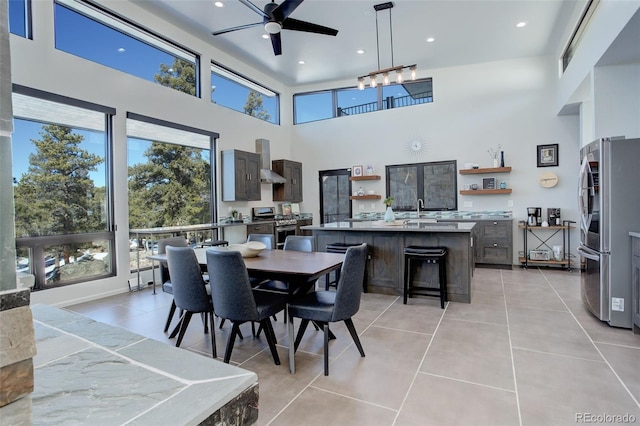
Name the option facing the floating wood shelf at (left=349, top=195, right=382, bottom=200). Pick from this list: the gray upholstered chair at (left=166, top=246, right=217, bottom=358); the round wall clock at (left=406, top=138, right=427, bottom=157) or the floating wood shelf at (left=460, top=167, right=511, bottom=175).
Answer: the gray upholstered chair

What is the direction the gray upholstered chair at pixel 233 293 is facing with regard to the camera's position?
facing away from the viewer and to the right of the viewer

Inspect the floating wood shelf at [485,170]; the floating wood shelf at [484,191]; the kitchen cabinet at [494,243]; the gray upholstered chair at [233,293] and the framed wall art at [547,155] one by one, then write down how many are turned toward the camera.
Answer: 4

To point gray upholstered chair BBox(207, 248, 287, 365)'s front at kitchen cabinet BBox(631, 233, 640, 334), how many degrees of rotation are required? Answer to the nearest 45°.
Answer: approximately 45° to its right

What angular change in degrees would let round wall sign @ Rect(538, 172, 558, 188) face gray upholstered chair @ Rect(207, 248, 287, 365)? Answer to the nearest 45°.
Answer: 0° — it already faces it

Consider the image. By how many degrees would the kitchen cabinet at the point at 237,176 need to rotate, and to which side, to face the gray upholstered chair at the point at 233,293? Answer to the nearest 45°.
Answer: approximately 45° to its right

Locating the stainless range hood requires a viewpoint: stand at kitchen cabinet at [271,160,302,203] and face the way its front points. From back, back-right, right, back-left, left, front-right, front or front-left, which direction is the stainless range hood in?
right

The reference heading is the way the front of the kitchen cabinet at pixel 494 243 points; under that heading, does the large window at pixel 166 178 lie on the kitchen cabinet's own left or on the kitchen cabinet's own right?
on the kitchen cabinet's own right

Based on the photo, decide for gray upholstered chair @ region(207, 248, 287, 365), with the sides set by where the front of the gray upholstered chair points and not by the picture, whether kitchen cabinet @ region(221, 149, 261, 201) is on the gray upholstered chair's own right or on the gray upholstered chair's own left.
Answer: on the gray upholstered chair's own left

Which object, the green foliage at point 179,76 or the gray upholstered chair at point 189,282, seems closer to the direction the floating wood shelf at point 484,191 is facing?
the gray upholstered chair

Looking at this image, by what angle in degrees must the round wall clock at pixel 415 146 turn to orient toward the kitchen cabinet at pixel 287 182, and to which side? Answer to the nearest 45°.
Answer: approximately 90° to its right

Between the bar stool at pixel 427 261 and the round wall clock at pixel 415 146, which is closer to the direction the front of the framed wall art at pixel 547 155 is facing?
the bar stool

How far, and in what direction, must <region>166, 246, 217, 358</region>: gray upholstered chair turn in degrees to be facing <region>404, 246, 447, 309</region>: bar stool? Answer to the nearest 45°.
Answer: approximately 45° to its right

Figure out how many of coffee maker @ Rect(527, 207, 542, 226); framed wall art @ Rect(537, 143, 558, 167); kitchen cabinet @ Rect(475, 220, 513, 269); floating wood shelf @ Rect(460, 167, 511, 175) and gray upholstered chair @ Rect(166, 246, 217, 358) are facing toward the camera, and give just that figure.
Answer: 4

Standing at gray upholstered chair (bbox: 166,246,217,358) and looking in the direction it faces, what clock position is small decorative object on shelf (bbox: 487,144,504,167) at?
The small decorative object on shelf is roughly at 1 o'clock from the gray upholstered chair.
